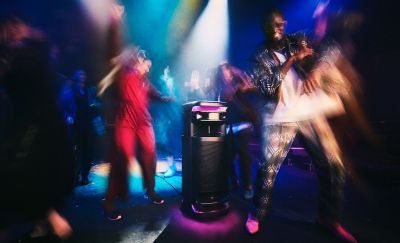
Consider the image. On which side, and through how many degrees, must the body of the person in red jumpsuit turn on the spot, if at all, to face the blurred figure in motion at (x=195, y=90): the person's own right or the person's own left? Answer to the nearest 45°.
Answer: approximately 90° to the person's own left

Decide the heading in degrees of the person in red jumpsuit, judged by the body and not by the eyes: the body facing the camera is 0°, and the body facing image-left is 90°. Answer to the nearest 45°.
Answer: approximately 315°

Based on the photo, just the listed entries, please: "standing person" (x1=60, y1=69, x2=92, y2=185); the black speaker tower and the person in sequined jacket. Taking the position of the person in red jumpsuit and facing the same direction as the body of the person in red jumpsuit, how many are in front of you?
2

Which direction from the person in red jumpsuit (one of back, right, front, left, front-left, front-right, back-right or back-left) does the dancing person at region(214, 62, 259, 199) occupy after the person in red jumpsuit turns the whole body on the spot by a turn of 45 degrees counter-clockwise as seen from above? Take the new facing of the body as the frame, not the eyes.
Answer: front

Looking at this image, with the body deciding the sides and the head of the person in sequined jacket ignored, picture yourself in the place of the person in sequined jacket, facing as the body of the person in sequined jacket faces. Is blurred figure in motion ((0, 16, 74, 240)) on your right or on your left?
on your right

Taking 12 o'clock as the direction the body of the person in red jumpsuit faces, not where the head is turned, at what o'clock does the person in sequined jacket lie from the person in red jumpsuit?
The person in sequined jacket is roughly at 12 o'clock from the person in red jumpsuit.

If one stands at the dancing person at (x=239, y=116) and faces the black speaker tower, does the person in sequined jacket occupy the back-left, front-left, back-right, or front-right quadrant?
front-left

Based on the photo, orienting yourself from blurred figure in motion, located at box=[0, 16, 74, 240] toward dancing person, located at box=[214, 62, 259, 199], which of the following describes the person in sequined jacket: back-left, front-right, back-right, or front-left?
front-right
